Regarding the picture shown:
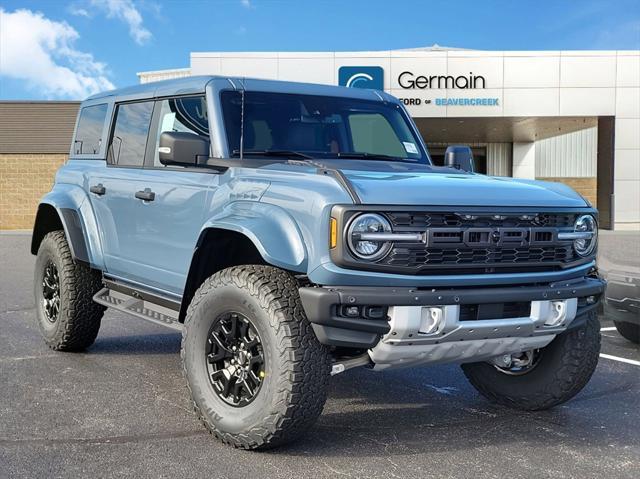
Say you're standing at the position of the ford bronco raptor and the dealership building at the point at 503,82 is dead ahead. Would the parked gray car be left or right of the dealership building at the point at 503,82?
right

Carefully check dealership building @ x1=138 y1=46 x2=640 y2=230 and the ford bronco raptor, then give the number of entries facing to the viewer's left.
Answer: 0

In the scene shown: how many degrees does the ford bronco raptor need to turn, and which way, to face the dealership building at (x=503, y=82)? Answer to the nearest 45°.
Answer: approximately 135° to its left

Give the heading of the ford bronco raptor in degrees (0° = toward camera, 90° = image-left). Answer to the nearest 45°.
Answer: approximately 315°

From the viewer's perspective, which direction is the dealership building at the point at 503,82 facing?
toward the camera

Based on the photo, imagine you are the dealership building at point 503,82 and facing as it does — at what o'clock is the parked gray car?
The parked gray car is roughly at 12 o'clock from the dealership building.

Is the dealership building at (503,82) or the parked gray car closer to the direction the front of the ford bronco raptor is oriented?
the parked gray car

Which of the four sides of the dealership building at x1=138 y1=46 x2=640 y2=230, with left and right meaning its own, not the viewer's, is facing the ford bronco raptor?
front

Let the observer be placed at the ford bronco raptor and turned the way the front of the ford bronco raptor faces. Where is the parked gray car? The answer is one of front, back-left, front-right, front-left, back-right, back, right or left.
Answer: left
